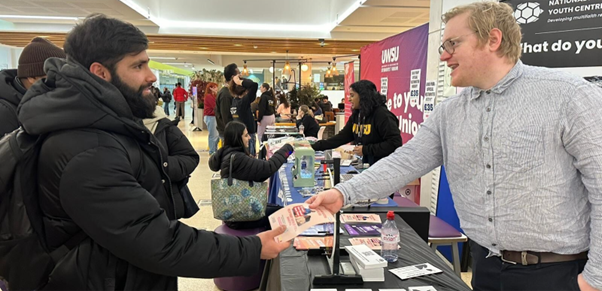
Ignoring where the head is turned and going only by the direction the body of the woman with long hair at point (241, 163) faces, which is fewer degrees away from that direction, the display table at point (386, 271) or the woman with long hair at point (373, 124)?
the woman with long hair

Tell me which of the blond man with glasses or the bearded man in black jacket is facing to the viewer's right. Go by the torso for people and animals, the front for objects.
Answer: the bearded man in black jacket

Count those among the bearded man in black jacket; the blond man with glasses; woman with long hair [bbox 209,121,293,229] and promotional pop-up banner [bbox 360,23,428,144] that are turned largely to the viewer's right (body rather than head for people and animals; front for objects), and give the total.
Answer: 2

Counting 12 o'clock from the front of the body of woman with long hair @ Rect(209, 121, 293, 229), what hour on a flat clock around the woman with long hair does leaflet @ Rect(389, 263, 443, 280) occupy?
The leaflet is roughly at 2 o'clock from the woman with long hair.

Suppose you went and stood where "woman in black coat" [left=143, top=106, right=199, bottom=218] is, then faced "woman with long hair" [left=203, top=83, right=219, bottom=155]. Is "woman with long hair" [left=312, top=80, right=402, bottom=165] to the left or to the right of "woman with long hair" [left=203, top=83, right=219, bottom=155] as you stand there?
right

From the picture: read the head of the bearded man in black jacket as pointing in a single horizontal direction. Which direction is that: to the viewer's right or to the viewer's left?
to the viewer's right

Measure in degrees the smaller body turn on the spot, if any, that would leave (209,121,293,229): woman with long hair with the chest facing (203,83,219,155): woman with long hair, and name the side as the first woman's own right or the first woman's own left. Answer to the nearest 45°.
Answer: approximately 90° to the first woman's own left

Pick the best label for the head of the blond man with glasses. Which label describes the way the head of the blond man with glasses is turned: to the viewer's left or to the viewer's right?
to the viewer's left

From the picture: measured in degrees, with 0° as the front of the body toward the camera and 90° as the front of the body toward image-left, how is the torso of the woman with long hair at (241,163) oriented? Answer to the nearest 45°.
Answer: approximately 270°

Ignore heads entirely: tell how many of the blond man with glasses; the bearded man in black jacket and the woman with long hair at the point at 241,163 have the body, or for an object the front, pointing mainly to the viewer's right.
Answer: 2

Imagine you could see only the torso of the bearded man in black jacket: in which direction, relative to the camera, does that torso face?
to the viewer's right
